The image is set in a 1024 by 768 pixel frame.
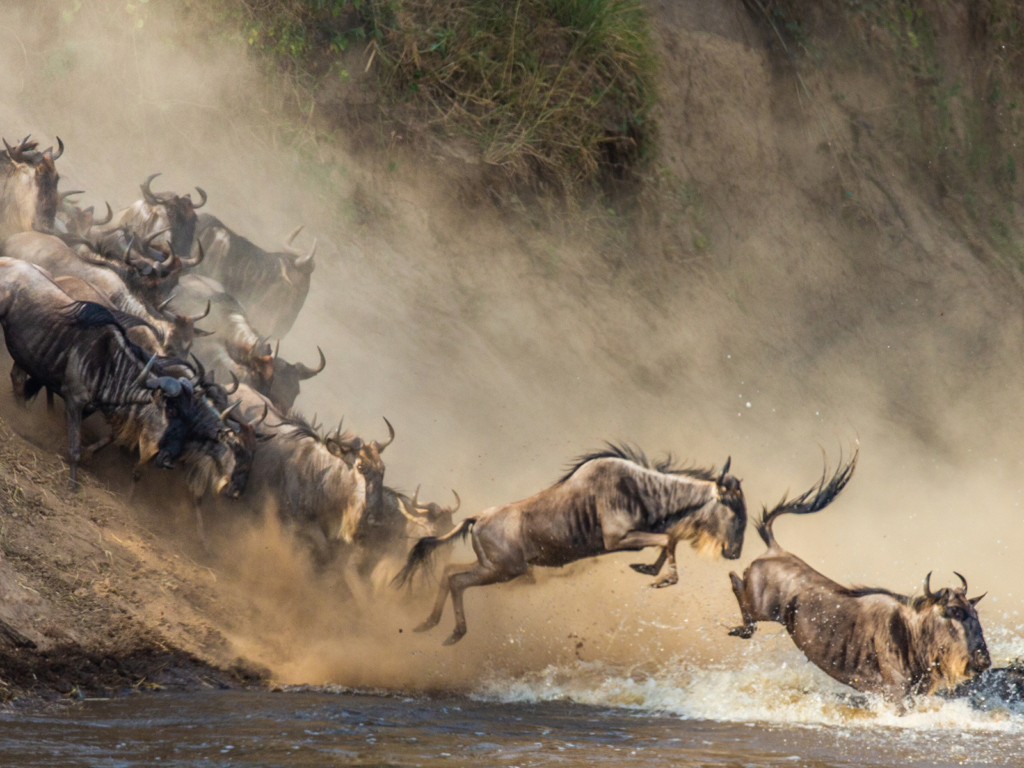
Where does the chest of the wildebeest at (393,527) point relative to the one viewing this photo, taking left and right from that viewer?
facing to the right of the viewer

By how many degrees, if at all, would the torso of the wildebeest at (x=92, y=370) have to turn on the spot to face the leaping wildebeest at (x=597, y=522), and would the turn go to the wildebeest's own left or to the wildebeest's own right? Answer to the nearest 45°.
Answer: approximately 45° to the wildebeest's own left

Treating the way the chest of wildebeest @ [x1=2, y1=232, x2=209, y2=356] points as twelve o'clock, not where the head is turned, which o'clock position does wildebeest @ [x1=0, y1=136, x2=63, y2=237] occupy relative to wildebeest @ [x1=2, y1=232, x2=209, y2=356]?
wildebeest @ [x1=0, y1=136, x2=63, y2=237] is roughly at 7 o'clock from wildebeest @ [x1=2, y1=232, x2=209, y2=356].

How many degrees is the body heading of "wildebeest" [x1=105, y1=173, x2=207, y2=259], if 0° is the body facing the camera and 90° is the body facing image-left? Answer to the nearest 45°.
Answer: approximately 315°

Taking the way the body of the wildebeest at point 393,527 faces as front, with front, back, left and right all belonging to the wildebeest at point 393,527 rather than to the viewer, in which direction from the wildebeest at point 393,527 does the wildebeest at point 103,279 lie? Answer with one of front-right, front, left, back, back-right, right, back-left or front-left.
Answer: back

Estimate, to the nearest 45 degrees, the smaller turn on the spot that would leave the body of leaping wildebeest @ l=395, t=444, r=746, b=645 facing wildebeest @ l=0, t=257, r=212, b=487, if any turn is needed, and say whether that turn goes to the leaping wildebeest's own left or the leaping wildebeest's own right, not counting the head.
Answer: approximately 180°

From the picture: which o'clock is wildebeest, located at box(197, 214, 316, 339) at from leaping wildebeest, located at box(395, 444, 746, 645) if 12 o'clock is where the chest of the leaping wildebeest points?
The wildebeest is roughly at 7 o'clock from the leaping wildebeest.

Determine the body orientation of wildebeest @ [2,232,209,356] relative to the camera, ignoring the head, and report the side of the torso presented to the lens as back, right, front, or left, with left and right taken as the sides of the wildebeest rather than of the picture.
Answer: right

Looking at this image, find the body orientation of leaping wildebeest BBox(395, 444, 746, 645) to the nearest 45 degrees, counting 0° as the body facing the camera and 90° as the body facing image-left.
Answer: approximately 270°

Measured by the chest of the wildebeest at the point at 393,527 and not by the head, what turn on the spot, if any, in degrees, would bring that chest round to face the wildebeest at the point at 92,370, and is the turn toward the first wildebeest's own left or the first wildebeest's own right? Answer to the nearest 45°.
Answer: approximately 180°

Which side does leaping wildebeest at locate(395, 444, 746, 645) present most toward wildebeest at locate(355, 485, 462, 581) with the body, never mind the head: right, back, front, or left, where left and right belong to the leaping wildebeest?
back
